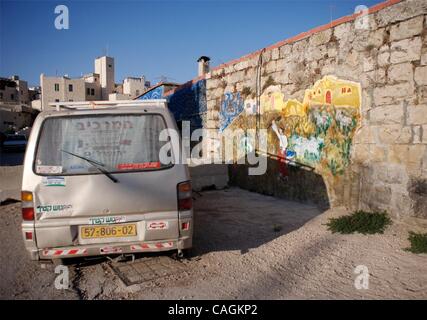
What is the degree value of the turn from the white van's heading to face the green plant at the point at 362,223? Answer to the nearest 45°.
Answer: approximately 90° to its right

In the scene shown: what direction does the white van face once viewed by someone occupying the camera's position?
facing away from the viewer

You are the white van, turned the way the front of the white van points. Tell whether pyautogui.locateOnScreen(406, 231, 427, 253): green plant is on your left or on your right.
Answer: on your right
